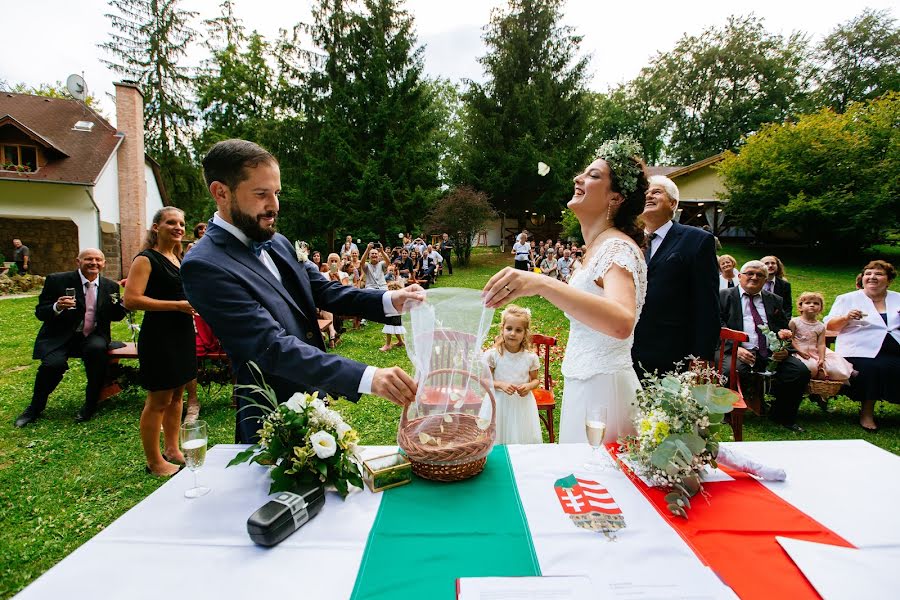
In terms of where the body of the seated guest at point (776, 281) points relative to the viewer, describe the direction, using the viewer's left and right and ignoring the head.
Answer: facing the viewer and to the left of the viewer

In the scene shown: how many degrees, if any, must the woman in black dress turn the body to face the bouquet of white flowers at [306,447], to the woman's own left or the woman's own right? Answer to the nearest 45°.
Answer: approximately 45° to the woman's own right

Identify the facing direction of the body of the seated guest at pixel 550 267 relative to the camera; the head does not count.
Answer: toward the camera

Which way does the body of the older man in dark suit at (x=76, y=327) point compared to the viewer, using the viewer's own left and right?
facing the viewer

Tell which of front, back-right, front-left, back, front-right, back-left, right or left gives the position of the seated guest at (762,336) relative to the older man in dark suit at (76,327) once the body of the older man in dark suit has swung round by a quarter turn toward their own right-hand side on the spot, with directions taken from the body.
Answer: back-left

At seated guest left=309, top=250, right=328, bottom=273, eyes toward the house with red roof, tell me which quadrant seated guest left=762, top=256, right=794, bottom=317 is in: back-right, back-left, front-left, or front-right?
back-left

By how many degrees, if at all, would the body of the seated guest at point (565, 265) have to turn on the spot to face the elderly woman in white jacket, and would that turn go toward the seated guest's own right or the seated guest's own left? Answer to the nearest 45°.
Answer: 0° — they already face them

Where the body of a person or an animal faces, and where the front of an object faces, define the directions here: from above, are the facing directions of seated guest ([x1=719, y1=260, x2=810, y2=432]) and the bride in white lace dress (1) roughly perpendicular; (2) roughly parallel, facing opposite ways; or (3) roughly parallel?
roughly perpendicular

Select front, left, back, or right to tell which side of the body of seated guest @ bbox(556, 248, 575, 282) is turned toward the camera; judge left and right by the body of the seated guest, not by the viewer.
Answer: front

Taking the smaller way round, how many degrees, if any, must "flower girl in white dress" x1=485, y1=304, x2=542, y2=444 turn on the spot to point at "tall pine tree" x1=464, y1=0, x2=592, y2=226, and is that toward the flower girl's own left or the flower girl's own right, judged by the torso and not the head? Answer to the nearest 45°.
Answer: approximately 180°

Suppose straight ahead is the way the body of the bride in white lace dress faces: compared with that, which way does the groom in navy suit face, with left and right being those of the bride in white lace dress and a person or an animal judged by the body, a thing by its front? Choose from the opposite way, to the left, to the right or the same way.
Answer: the opposite way

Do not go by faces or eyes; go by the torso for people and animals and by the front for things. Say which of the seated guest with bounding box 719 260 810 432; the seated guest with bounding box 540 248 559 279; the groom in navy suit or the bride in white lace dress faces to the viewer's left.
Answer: the bride in white lace dress

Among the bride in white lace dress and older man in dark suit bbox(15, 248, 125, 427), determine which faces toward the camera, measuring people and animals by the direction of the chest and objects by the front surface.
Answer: the older man in dark suit

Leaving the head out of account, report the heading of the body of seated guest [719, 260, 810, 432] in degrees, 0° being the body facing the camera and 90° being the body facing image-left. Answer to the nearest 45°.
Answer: approximately 0°

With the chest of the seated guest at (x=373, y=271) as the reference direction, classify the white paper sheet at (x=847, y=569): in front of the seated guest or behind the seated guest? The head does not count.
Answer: in front

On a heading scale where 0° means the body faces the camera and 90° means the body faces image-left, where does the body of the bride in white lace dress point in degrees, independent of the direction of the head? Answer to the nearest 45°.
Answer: approximately 90°
